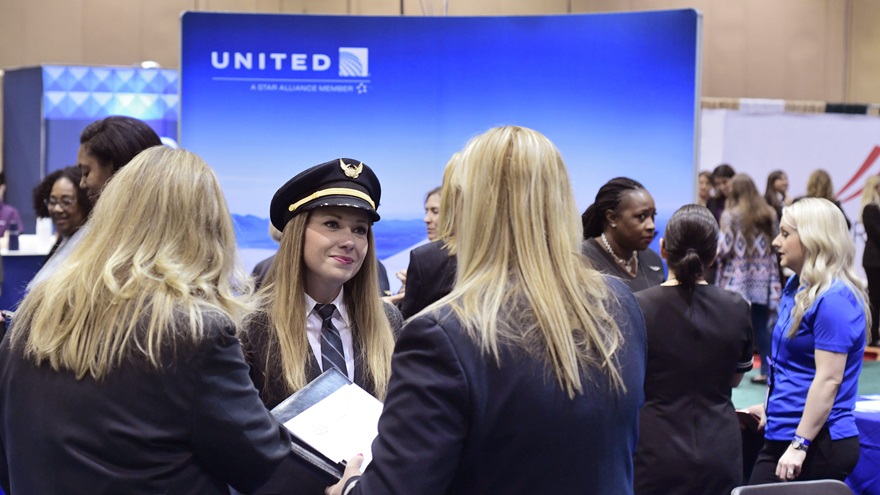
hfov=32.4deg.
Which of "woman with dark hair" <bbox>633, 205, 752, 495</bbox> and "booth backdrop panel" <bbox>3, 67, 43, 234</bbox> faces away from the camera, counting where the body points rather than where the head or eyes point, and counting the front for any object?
the woman with dark hair

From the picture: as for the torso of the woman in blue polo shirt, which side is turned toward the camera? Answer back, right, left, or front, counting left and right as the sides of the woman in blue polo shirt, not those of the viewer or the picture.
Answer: left

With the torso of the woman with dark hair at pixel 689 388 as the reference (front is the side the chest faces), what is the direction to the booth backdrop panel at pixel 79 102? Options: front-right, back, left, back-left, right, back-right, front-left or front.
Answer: front-left

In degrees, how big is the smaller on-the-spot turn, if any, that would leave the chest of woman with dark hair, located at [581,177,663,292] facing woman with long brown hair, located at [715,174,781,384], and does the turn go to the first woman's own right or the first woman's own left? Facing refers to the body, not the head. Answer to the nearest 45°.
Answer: approximately 135° to the first woman's own left

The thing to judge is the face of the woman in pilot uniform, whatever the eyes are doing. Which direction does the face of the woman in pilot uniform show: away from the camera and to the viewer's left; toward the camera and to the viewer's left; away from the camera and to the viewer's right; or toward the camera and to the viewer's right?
toward the camera and to the viewer's right

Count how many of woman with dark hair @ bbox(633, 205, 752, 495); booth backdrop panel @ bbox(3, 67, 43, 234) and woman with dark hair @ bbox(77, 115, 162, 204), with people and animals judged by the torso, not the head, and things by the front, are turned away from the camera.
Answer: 1

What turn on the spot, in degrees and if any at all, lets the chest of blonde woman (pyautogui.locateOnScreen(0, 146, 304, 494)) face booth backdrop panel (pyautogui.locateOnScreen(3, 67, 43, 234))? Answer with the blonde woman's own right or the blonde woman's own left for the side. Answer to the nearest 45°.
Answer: approximately 45° to the blonde woman's own left

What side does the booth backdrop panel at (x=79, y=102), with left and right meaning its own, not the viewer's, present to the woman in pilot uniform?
front

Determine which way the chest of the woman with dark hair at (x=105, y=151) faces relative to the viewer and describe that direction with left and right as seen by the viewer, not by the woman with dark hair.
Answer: facing to the left of the viewer

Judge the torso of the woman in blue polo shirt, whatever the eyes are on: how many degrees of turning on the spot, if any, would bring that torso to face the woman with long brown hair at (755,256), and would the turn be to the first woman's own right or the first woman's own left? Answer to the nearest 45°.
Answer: approximately 90° to the first woman's own right

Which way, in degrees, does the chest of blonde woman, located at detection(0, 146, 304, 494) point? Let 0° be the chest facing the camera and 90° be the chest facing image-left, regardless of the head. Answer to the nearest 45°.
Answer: approximately 225°

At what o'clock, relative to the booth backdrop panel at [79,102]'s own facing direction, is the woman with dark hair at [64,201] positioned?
The woman with dark hair is roughly at 12 o'clock from the booth backdrop panel.

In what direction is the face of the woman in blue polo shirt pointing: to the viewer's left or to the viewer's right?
to the viewer's left
